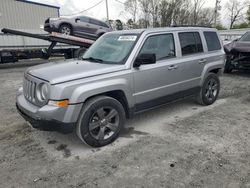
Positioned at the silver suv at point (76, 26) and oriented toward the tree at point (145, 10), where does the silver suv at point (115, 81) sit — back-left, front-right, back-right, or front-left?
back-right

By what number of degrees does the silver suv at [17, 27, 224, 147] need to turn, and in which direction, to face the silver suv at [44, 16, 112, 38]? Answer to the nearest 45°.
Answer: approximately 135° to its right

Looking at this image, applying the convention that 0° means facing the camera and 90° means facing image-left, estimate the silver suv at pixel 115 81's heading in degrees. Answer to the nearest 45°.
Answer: approximately 45°

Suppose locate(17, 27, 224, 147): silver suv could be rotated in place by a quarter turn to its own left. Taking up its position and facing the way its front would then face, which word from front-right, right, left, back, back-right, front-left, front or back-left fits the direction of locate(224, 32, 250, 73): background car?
left
